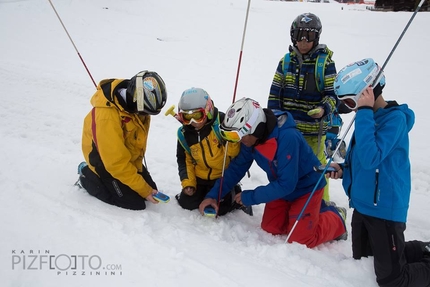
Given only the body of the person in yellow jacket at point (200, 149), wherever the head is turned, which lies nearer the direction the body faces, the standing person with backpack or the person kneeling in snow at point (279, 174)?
the person kneeling in snow

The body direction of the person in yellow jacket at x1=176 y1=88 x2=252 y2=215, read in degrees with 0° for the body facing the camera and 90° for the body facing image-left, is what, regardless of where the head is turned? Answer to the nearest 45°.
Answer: approximately 0°

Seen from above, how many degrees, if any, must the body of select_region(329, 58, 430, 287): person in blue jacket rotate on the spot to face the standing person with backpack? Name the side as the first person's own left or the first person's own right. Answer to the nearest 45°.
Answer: approximately 45° to the first person's own right

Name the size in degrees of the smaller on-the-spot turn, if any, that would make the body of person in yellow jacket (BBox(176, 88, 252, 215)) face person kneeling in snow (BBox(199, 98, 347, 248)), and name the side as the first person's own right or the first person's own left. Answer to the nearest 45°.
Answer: approximately 45° to the first person's own left

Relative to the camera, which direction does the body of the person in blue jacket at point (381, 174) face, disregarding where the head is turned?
to the viewer's left

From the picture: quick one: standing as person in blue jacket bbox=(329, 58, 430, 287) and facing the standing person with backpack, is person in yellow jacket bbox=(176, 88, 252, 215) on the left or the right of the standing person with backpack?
left

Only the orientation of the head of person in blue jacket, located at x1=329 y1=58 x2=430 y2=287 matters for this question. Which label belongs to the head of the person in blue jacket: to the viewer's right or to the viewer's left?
to the viewer's left

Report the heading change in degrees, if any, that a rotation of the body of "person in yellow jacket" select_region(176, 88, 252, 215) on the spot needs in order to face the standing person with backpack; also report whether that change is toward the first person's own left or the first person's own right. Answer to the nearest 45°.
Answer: approximately 90° to the first person's own left

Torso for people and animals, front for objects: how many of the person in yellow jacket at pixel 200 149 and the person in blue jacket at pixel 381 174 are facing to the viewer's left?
1
